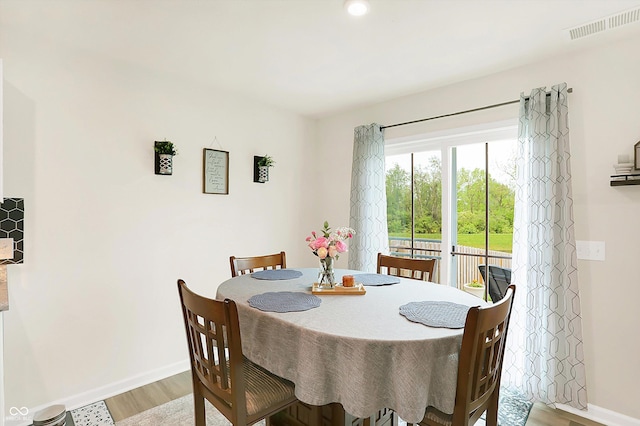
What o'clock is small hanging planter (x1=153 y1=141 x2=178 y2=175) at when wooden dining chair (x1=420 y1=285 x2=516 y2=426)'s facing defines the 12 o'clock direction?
The small hanging planter is roughly at 11 o'clock from the wooden dining chair.

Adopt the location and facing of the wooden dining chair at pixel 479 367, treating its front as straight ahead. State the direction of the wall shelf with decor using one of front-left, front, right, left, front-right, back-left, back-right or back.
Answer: right

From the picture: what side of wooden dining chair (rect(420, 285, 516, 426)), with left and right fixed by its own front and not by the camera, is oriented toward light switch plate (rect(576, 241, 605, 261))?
right

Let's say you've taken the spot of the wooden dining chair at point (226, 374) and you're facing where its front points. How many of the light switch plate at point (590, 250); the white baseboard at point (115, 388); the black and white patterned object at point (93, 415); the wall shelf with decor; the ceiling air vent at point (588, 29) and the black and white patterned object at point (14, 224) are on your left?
3

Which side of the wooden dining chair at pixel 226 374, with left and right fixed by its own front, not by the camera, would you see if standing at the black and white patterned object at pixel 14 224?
left

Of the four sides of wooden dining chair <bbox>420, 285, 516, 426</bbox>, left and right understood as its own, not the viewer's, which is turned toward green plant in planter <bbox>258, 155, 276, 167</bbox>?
front

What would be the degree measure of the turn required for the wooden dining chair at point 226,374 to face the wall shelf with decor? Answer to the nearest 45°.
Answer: approximately 45° to its right

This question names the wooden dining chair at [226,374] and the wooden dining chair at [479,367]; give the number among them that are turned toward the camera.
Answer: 0

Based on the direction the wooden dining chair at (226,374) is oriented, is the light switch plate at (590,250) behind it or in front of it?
in front

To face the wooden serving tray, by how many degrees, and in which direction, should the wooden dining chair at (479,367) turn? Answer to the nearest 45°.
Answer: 0° — it already faces it

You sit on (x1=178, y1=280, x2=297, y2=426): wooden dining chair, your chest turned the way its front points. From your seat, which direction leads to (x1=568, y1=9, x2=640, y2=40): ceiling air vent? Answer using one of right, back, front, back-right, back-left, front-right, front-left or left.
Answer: front-right

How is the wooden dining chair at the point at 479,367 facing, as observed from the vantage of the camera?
facing away from the viewer and to the left of the viewer

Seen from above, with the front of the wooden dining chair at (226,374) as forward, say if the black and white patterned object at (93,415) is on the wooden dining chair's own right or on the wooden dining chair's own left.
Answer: on the wooden dining chair's own left

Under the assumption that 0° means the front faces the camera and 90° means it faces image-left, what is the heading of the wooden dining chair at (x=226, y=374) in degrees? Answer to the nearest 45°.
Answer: approximately 225°
